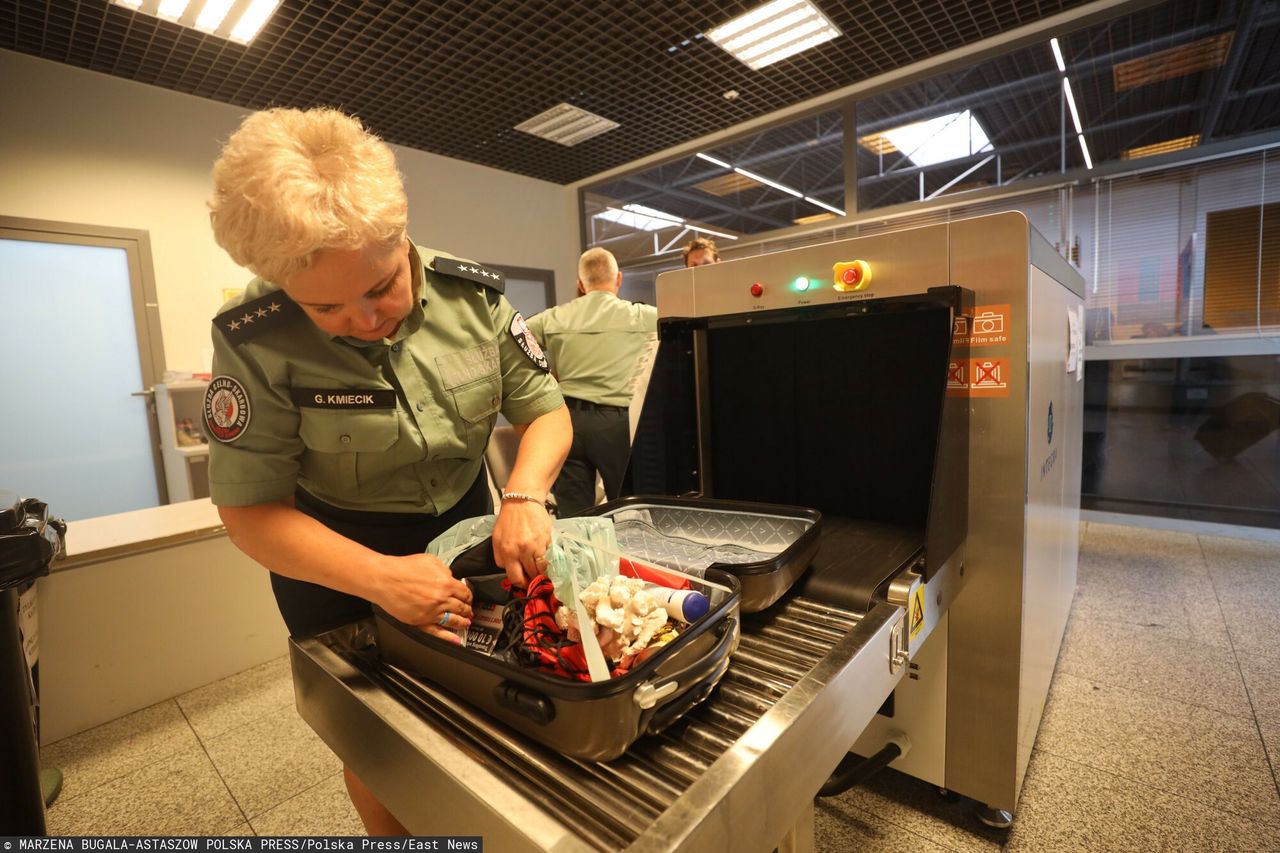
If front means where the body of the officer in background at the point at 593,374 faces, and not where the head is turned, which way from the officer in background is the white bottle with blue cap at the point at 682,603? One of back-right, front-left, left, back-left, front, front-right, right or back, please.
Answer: back

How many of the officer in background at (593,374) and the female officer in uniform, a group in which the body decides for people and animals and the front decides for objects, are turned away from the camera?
1

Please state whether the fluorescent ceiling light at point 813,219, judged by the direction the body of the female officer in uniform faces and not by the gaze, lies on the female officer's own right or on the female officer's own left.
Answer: on the female officer's own left

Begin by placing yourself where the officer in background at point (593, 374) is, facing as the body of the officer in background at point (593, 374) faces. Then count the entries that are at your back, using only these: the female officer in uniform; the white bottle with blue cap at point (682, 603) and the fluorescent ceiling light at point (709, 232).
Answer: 2

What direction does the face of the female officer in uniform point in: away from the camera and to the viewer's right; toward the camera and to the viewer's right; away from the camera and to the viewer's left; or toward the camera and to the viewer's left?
toward the camera and to the viewer's right

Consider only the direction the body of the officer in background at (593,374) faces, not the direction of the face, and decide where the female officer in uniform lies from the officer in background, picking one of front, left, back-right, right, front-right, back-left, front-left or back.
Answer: back

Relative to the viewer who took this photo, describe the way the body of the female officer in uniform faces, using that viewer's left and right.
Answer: facing the viewer and to the right of the viewer

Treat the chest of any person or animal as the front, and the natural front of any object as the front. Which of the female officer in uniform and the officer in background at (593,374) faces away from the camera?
the officer in background

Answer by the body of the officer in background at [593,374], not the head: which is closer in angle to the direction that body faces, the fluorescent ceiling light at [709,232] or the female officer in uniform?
the fluorescent ceiling light

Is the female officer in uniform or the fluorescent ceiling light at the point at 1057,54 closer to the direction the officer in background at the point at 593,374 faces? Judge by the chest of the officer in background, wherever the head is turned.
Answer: the fluorescent ceiling light

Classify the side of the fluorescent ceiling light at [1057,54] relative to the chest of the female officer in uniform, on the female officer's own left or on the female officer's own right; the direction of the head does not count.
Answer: on the female officer's own left

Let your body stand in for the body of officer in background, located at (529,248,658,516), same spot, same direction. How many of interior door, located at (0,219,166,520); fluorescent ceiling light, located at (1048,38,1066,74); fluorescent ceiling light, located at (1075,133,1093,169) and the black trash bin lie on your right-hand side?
2

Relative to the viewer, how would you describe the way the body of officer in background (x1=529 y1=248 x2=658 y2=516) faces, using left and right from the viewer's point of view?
facing away from the viewer

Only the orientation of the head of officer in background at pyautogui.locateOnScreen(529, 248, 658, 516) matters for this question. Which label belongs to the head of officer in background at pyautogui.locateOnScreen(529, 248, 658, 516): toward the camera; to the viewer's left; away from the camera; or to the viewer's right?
away from the camera

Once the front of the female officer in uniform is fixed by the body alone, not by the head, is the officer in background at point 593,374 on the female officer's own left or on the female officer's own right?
on the female officer's own left
